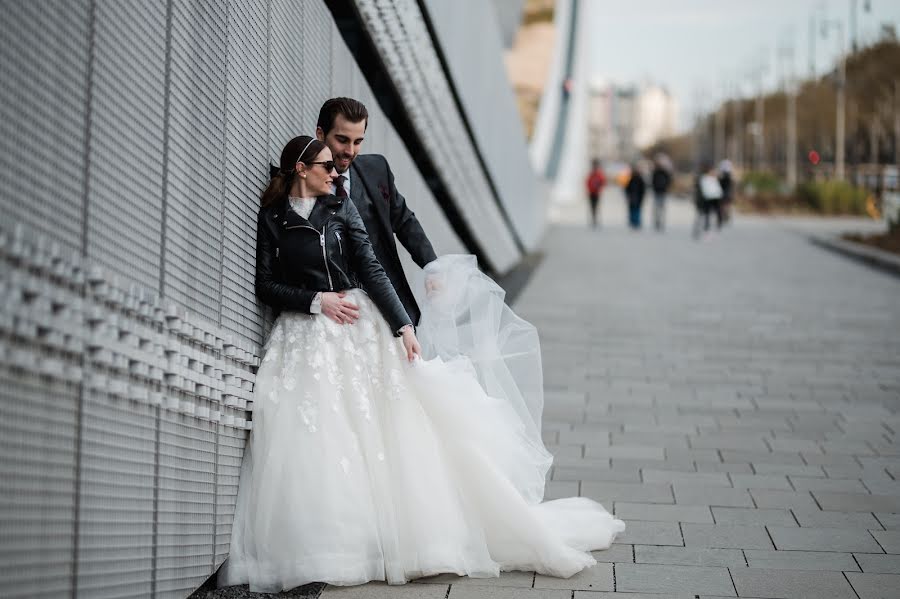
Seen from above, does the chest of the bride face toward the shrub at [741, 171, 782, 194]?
no

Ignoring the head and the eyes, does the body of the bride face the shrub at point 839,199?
no

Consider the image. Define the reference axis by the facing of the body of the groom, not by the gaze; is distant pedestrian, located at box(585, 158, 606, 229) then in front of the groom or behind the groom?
behind

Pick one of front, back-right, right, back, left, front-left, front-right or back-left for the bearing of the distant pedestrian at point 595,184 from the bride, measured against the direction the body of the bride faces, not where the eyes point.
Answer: back

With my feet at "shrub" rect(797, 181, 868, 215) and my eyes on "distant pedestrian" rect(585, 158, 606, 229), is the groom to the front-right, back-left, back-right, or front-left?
front-left

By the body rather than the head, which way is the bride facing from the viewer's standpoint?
toward the camera

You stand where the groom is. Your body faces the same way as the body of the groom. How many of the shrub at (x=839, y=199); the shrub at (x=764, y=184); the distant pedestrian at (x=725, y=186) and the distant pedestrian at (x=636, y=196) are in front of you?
0

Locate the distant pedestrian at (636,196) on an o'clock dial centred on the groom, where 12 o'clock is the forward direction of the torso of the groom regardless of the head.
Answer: The distant pedestrian is roughly at 5 o'clock from the groom.

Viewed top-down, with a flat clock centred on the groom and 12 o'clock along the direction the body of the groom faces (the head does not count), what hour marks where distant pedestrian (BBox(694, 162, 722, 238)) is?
The distant pedestrian is roughly at 5 o'clock from the groom.

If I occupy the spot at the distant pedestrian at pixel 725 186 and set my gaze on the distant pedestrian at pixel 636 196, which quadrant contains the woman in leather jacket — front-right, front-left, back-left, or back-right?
front-left

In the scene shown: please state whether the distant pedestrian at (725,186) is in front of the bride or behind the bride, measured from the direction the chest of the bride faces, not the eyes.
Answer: behind
